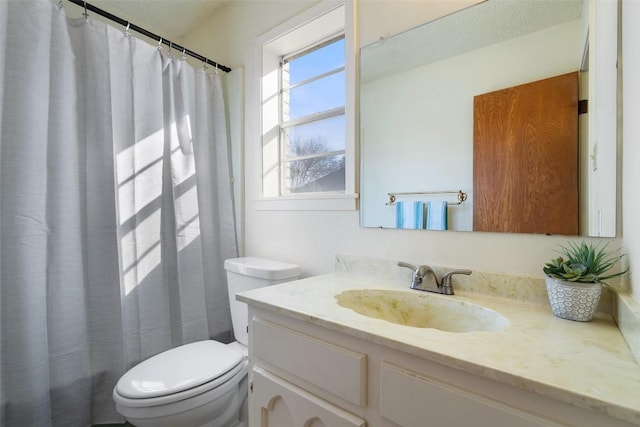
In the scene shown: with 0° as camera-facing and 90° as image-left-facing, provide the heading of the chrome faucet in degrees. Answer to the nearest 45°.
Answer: approximately 45°

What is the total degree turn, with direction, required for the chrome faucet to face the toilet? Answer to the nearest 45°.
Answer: approximately 45° to its right
